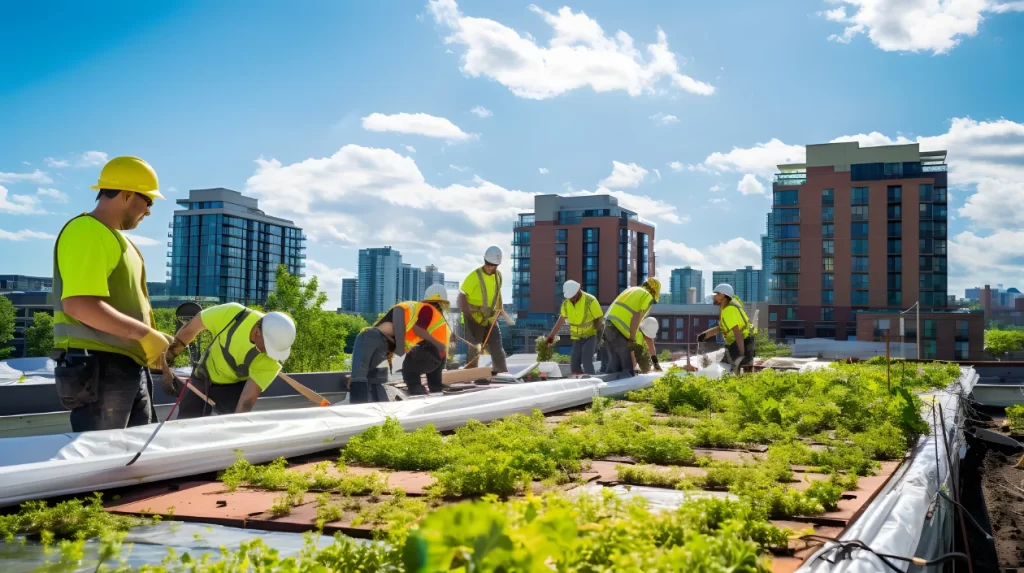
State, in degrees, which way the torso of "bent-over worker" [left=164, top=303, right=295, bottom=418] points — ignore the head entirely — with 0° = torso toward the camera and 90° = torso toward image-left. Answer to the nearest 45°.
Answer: approximately 315°

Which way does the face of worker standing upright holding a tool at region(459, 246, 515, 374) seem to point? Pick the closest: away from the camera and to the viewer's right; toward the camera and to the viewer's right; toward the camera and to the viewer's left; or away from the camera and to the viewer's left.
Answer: toward the camera and to the viewer's left

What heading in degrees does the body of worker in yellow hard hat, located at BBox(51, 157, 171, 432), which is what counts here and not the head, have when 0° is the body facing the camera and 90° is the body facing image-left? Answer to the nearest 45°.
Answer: approximately 270°

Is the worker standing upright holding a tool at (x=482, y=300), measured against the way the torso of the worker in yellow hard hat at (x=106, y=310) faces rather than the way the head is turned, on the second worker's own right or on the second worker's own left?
on the second worker's own left

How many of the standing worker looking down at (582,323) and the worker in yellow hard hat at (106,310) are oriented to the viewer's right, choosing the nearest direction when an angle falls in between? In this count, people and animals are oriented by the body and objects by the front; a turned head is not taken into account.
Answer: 1

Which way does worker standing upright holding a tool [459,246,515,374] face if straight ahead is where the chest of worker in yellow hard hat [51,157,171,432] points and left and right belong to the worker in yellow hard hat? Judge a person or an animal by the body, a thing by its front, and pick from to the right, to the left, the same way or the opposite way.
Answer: to the right

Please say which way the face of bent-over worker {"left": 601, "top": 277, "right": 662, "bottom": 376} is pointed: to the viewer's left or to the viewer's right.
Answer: to the viewer's right

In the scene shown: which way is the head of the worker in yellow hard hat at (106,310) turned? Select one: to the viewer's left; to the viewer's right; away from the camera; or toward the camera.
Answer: to the viewer's right
